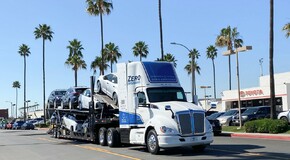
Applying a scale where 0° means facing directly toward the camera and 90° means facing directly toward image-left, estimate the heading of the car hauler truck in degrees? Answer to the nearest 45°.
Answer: approximately 315°

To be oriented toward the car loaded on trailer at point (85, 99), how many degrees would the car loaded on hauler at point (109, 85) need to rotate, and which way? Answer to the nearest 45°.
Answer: approximately 180°

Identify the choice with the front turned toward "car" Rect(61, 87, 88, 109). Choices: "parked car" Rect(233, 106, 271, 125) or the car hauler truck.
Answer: "parked car" Rect(233, 106, 271, 125)

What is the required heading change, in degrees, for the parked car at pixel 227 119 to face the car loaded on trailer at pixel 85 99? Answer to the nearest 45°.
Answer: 0° — it already faces it

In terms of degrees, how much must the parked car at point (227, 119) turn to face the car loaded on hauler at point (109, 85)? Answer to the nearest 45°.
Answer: approximately 45° to its left

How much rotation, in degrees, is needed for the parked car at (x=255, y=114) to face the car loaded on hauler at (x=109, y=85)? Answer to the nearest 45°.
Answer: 0° — it already faces it

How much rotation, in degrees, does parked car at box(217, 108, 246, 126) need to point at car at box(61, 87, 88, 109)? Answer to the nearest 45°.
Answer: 0° — it already faces it

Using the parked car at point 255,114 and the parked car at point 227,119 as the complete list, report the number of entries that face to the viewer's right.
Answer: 0
